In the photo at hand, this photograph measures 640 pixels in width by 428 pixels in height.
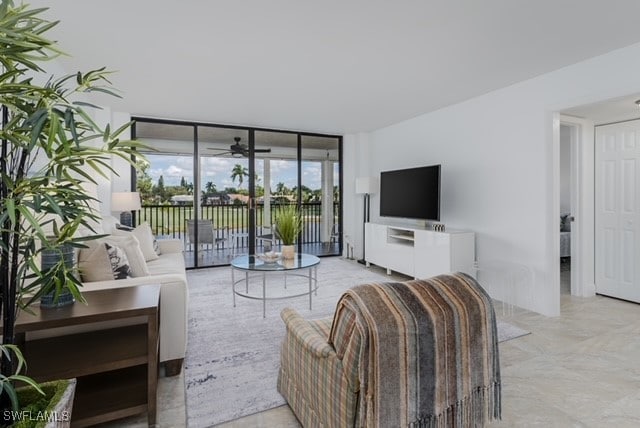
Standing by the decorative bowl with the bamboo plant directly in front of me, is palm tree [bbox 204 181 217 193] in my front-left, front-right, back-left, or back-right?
back-right

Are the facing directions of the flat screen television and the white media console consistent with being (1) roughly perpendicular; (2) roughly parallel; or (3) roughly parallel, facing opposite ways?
roughly parallel

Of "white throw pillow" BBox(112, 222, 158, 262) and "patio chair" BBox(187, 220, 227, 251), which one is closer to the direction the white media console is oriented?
the white throw pillow

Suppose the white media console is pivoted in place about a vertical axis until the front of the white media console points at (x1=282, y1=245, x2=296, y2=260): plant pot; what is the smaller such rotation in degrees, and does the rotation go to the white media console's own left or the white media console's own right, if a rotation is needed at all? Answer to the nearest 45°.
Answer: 0° — it already faces it

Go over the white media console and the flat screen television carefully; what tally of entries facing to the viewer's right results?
0

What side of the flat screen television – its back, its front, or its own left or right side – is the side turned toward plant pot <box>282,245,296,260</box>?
front

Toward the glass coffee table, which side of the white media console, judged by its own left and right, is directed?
front

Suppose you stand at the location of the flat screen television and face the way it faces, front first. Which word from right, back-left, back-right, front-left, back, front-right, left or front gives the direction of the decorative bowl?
front

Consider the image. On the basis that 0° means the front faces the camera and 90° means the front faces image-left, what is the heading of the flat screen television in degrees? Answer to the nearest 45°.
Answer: approximately 45°

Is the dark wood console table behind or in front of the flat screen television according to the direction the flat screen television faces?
in front

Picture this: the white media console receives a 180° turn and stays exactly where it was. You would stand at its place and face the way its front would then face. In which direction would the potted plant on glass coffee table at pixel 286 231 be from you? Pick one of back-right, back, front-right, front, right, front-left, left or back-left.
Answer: back

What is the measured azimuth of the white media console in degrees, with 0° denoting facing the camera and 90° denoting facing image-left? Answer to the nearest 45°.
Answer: approximately 45°

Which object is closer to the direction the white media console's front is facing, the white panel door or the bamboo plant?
the bamboo plant
